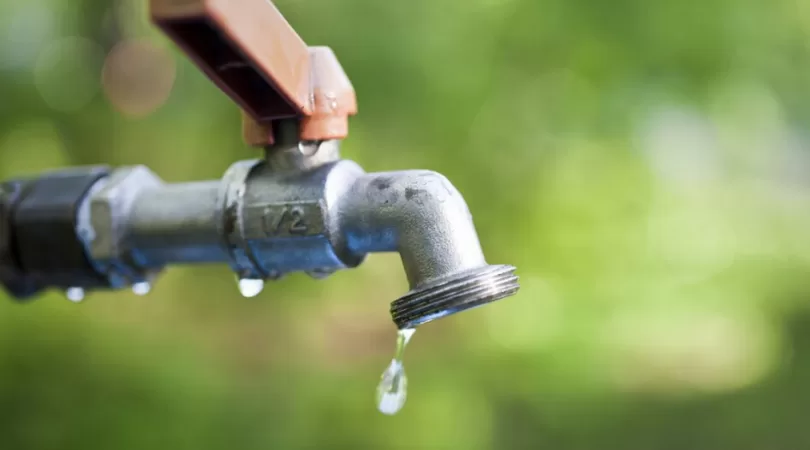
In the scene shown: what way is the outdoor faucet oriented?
to the viewer's right
